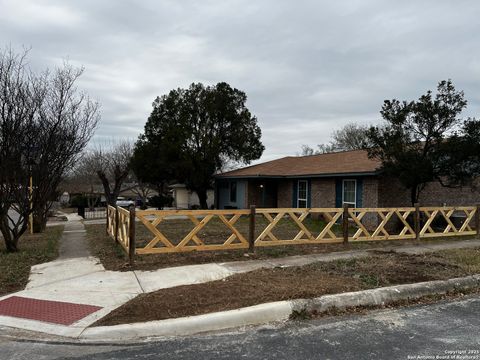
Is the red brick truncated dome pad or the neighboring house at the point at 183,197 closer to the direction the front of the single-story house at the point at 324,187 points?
the red brick truncated dome pad

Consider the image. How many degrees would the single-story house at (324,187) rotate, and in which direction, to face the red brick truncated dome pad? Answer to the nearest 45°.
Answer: approximately 45° to its left

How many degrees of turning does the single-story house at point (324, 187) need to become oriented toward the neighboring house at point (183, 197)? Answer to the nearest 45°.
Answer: approximately 90° to its right

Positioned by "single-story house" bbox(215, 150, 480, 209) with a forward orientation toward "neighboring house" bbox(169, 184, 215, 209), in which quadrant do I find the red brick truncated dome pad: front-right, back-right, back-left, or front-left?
back-left

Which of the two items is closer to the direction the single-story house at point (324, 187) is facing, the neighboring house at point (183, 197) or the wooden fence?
the wooden fence

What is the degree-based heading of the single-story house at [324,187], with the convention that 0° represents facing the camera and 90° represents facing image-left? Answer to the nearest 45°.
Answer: approximately 45°
